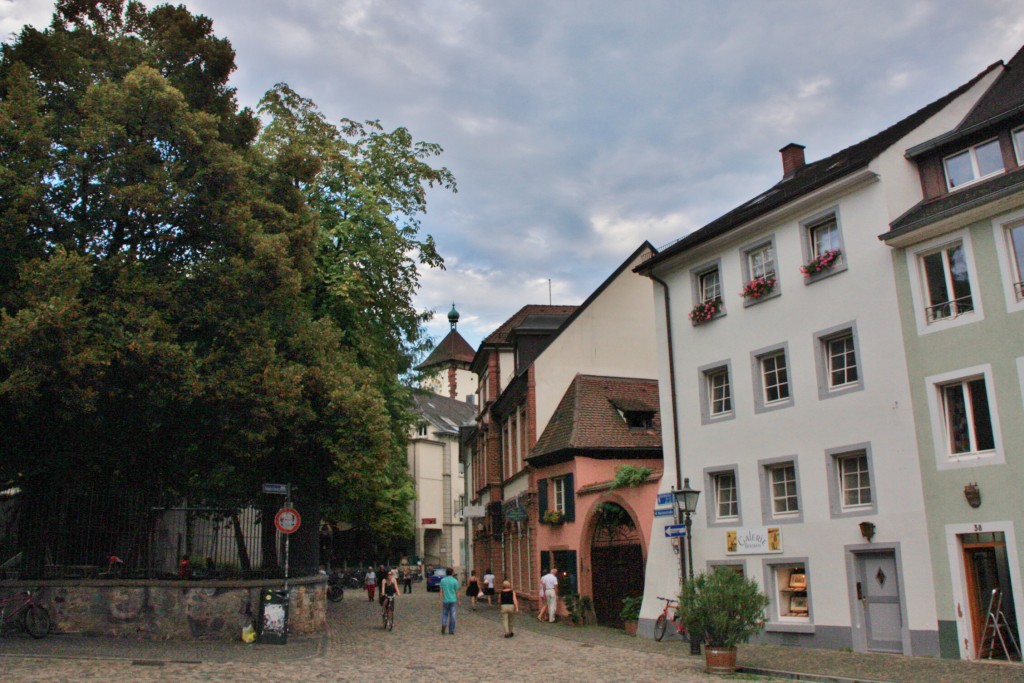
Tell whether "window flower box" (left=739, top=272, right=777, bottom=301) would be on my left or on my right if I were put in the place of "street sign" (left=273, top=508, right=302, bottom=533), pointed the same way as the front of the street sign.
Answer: on my left

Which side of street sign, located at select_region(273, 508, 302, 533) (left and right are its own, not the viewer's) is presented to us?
front

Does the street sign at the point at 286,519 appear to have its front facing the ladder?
no

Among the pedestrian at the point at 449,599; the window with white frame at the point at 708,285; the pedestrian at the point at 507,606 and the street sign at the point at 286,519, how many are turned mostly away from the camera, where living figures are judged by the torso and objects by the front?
2

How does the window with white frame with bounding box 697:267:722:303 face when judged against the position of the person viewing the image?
facing the viewer and to the left of the viewer

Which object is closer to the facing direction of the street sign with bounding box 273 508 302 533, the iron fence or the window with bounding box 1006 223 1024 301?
the window

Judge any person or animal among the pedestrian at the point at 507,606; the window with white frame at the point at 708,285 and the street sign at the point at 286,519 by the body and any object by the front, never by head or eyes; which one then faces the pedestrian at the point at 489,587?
the pedestrian at the point at 507,606

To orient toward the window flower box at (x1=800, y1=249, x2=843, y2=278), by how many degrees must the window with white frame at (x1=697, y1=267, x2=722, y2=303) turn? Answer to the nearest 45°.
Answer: approximately 90° to its left

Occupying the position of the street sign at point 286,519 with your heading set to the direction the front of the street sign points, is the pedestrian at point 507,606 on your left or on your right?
on your left

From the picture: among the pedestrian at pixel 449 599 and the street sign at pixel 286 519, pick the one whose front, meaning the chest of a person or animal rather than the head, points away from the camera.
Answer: the pedestrian

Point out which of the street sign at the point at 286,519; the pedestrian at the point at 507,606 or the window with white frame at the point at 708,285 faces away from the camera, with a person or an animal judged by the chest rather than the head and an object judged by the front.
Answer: the pedestrian

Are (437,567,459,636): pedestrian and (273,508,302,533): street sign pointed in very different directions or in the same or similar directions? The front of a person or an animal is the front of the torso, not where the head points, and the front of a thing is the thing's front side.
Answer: very different directions

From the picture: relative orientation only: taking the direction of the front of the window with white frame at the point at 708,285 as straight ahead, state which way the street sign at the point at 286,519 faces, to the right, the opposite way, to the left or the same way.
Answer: to the left

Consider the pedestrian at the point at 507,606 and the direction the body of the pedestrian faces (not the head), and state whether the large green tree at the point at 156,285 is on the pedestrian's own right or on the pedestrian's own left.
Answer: on the pedestrian's own left

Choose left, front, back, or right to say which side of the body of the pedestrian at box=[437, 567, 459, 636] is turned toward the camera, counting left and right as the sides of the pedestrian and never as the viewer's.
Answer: back

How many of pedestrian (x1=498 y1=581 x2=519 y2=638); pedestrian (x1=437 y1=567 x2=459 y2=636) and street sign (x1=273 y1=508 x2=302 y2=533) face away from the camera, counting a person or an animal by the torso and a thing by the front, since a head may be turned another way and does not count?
2

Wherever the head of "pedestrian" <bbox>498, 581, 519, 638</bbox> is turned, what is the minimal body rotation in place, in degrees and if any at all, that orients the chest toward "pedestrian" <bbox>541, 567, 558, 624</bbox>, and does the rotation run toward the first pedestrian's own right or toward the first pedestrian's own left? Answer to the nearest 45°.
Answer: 0° — they already face them

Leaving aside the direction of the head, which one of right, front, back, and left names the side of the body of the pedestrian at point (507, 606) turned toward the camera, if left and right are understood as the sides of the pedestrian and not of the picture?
back
